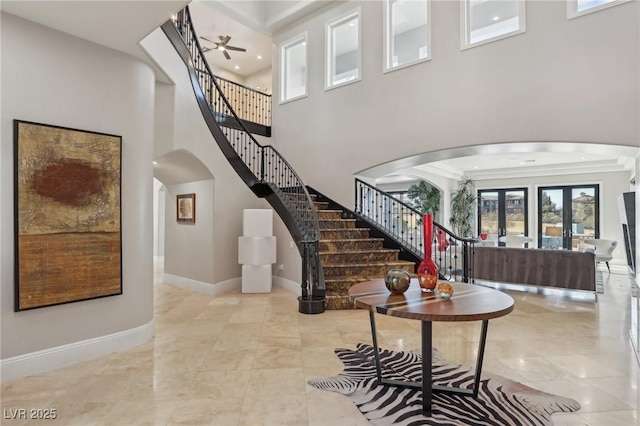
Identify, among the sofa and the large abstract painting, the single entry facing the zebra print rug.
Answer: the large abstract painting

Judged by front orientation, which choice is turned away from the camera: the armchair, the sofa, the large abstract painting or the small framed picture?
the sofa

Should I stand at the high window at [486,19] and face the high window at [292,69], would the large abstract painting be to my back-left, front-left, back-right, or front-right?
front-left

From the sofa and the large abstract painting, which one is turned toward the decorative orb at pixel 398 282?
the large abstract painting

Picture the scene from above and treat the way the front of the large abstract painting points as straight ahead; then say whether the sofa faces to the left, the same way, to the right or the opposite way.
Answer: to the left

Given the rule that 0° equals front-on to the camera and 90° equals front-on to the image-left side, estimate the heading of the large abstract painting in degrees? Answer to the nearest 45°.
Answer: approximately 315°

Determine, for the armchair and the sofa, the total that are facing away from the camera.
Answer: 1

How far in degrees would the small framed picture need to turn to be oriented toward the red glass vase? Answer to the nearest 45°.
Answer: approximately 45° to its left

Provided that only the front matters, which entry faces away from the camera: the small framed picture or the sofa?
the sofa

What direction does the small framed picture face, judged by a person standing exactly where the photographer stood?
facing the viewer and to the left of the viewer

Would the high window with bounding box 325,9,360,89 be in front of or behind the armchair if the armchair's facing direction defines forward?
in front

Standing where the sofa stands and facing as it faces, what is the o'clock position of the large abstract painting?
The large abstract painting is roughly at 7 o'clock from the sofa.

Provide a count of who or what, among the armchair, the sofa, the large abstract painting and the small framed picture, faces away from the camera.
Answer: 1

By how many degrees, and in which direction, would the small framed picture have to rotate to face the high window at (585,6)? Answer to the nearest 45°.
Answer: approximately 90° to its left

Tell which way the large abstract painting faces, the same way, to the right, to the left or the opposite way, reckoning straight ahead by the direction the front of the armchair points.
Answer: the opposite way

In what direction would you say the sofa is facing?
away from the camera

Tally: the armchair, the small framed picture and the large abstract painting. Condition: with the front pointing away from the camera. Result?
0
